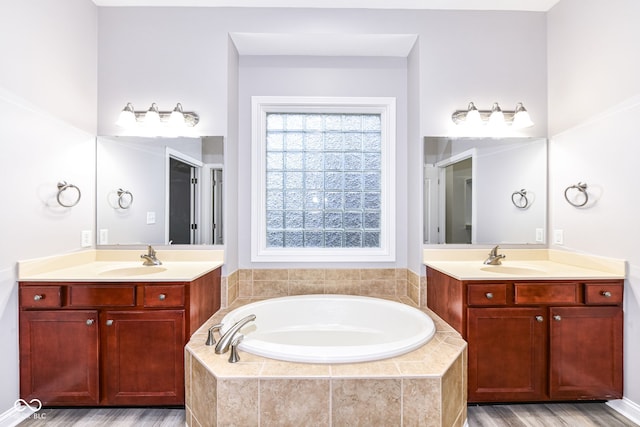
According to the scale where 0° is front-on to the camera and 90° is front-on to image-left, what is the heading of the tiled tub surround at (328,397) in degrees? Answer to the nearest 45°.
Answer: approximately 0°

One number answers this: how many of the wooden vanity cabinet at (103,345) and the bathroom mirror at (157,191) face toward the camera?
2

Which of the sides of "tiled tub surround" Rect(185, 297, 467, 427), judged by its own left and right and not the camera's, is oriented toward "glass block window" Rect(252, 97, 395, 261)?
back

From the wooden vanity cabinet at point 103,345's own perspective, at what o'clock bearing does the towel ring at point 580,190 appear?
The towel ring is roughly at 10 o'clock from the wooden vanity cabinet.

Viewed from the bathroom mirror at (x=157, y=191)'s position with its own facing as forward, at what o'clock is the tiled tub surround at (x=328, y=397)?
The tiled tub surround is roughly at 11 o'clock from the bathroom mirror.
